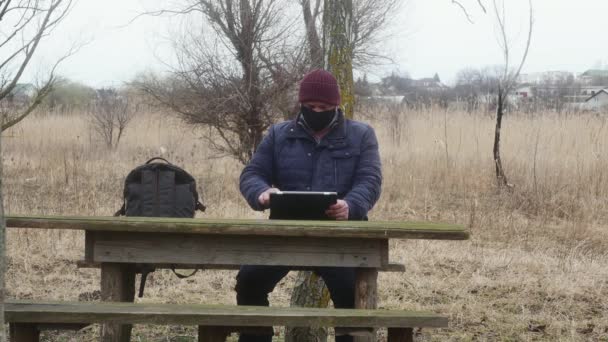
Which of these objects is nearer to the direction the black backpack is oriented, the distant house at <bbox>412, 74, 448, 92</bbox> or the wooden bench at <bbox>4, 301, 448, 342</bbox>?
the wooden bench

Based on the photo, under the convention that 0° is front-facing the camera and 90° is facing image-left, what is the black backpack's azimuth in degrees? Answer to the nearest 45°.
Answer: approximately 0°

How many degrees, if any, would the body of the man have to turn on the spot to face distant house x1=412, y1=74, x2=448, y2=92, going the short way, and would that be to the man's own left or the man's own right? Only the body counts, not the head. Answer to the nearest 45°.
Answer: approximately 180°

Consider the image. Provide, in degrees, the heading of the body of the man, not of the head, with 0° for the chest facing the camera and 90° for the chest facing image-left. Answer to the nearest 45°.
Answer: approximately 0°

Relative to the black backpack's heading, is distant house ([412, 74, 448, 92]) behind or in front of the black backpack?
behind

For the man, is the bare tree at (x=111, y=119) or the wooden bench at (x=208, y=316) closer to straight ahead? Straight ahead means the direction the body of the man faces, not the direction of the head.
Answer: the wooden bench

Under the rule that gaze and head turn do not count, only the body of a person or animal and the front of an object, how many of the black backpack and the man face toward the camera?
2

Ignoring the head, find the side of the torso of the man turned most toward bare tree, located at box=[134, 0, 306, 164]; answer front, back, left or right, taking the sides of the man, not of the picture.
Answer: back

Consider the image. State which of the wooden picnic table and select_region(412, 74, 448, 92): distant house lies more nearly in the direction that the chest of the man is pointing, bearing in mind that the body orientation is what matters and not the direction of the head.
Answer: the wooden picnic table

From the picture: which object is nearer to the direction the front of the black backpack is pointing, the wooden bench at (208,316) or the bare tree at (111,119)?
the wooden bench
